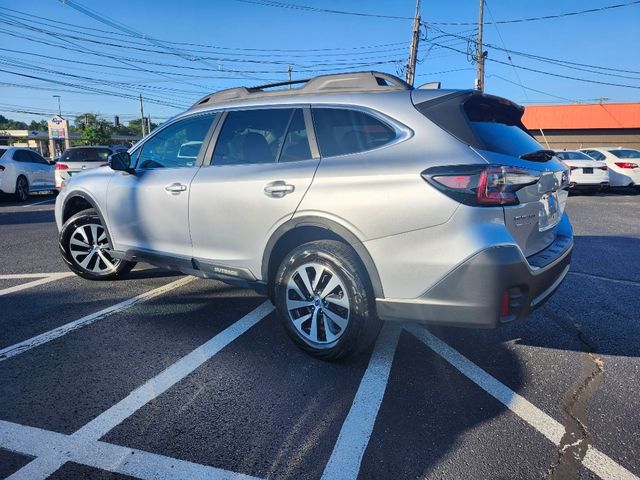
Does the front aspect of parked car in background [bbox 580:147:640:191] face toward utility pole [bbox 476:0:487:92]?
yes

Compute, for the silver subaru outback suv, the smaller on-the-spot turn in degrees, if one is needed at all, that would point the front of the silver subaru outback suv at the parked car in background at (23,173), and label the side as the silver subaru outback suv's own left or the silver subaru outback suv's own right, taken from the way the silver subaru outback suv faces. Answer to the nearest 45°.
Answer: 0° — it already faces it

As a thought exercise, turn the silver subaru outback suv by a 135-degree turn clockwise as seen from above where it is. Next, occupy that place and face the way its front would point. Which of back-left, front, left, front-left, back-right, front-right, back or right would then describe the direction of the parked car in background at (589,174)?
front-left

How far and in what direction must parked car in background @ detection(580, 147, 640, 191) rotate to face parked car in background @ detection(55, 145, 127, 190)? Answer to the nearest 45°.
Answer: approximately 90° to its left

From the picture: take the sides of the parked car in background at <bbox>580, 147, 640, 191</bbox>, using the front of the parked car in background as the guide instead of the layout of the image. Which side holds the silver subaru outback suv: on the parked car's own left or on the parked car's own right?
on the parked car's own left

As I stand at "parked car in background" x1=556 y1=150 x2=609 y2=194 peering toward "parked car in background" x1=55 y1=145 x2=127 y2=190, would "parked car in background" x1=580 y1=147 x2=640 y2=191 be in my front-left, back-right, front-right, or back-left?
back-right

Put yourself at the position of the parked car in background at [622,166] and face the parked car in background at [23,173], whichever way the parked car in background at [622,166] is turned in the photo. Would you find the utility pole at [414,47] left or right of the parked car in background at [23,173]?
right

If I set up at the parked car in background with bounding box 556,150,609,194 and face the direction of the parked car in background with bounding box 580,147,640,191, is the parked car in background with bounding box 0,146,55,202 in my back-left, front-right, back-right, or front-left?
back-left

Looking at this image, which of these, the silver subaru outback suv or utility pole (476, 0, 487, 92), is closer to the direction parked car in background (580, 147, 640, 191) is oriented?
the utility pole

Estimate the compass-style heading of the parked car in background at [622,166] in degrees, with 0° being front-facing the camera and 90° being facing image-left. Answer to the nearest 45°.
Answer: approximately 135°

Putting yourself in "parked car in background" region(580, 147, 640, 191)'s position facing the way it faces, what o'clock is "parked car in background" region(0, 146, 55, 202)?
"parked car in background" region(0, 146, 55, 202) is roughly at 9 o'clock from "parked car in background" region(580, 147, 640, 191).

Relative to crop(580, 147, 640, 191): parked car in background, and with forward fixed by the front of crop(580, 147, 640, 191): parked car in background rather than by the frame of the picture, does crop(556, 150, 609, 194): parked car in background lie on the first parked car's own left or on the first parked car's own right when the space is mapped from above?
on the first parked car's own left

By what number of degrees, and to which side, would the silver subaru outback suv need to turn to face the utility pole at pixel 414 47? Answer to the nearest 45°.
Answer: approximately 45° to its right

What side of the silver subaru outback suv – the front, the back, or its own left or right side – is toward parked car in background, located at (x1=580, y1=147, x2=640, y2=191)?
right

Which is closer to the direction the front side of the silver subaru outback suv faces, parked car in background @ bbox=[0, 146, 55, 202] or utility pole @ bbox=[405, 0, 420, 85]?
the parked car in background

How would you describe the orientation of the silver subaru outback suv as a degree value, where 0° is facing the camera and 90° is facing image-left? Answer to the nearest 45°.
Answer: approximately 135°

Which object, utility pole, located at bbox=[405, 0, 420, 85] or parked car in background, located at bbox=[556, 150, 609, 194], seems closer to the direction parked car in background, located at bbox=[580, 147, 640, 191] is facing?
the utility pole
